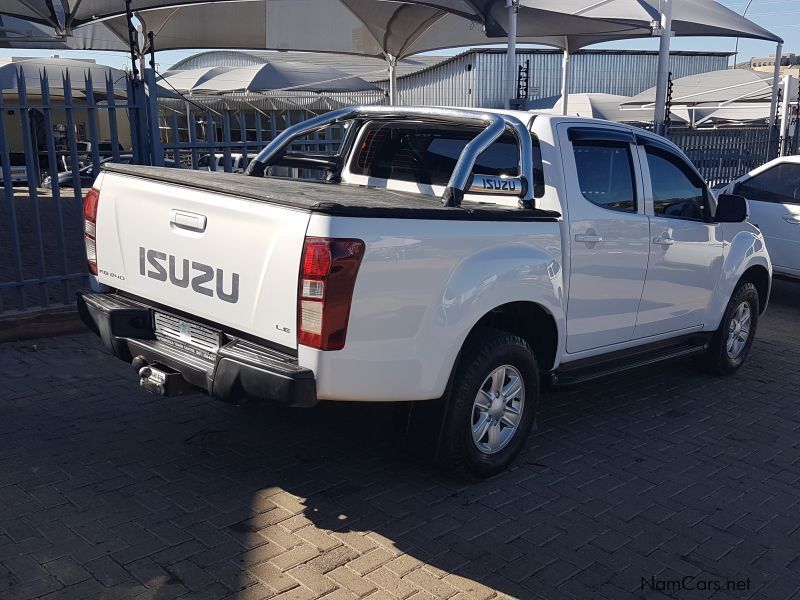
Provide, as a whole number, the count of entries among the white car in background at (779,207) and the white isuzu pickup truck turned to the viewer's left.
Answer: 1

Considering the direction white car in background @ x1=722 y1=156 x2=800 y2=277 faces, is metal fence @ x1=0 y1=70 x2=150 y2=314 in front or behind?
in front

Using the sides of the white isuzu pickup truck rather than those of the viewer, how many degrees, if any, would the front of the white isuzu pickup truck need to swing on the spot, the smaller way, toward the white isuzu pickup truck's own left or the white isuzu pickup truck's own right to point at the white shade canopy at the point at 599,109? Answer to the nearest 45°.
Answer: approximately 45° to the white isuzu pickup truck's own left

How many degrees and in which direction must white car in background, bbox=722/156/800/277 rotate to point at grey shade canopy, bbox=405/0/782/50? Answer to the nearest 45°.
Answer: approximately 45° to its right

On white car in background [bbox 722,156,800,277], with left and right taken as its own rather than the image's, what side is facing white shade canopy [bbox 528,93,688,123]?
right

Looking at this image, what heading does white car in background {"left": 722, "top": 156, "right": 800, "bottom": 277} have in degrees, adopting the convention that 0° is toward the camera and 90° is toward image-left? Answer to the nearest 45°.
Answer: approximately 90°

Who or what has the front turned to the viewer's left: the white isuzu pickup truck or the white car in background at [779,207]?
the white car in background

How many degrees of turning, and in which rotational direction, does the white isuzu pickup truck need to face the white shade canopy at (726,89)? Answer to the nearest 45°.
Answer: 0° — it already faces it

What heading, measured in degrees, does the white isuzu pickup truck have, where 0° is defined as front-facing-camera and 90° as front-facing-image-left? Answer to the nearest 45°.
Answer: approximately 225°

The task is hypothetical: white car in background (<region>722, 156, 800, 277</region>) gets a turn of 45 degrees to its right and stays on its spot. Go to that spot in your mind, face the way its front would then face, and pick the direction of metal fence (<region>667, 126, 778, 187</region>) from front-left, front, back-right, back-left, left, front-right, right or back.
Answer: front-right

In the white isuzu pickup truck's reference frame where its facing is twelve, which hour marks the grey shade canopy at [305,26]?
The grey shade canopy is roughly at 10 o'clock from the white isuzu pickup truck.
